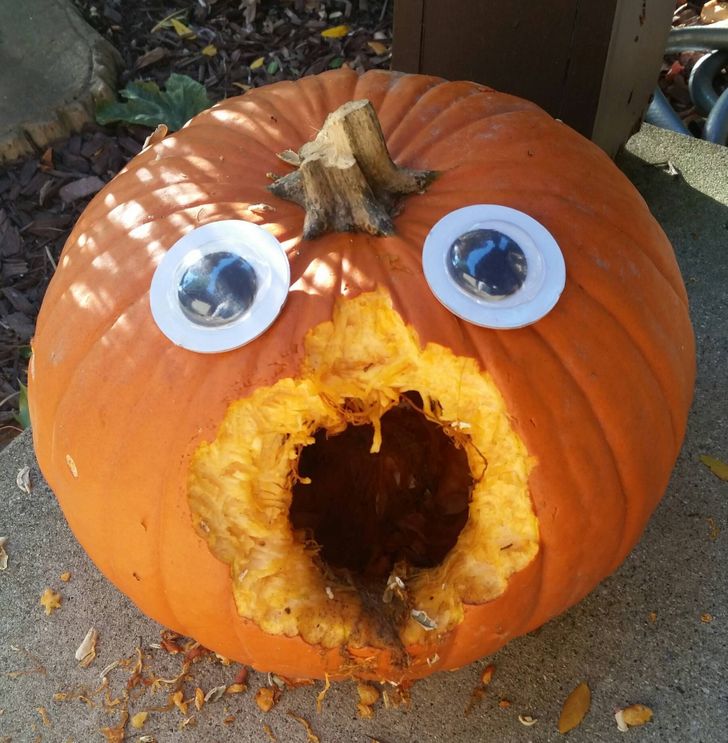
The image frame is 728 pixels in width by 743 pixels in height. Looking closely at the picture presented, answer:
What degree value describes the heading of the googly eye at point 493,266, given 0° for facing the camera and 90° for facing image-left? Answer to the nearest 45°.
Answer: approximately 0°

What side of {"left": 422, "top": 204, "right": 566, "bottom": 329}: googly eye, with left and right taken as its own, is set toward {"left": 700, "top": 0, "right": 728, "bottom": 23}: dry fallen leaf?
back

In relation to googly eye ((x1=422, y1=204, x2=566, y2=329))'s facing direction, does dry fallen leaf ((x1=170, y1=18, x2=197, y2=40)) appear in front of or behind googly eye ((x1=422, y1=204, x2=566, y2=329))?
behind

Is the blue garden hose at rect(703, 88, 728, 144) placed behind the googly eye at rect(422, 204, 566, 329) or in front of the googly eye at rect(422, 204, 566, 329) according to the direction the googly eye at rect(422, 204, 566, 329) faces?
behind

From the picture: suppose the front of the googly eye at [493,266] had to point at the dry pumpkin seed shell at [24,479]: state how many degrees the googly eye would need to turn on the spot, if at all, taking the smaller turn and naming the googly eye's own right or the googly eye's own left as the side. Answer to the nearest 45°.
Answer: approximately 90° to the googly eye's own right
